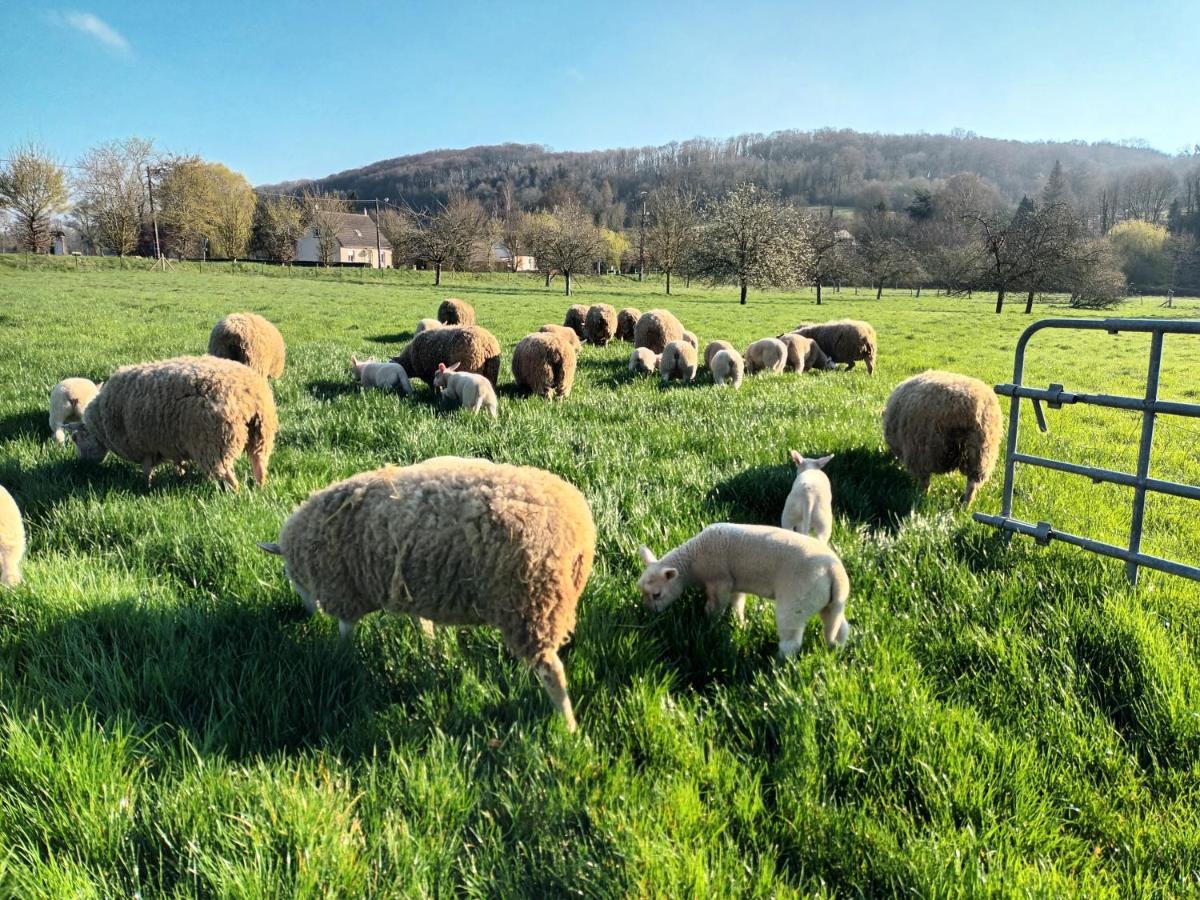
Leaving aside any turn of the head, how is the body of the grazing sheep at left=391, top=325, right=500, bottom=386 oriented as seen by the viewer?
to the viewer's left

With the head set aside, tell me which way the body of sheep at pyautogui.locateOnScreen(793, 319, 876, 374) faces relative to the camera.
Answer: to the viewer's left

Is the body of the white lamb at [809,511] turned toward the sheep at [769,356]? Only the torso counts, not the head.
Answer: yes

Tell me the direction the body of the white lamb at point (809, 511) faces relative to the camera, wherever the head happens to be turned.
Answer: away from the camera

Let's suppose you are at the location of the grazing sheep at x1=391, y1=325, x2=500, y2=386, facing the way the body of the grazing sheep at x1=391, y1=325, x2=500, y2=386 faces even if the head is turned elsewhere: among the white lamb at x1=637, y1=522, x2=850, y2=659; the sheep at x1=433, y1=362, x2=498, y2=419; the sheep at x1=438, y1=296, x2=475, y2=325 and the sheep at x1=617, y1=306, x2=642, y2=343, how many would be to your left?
2

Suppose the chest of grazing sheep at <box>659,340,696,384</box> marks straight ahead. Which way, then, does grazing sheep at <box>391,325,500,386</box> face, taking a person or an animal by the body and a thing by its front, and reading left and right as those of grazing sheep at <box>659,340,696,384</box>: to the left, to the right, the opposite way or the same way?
to the left

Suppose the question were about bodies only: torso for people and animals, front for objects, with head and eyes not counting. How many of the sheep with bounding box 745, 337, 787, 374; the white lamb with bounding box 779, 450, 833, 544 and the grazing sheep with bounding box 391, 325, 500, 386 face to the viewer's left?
2

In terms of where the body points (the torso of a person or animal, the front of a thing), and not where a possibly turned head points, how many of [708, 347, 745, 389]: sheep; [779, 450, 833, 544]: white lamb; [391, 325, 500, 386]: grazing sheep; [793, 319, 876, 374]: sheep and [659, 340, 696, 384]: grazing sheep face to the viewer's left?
2
